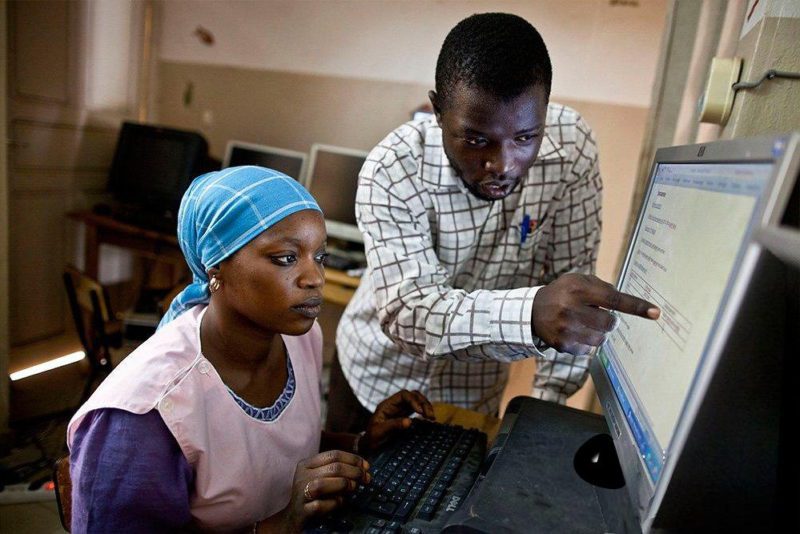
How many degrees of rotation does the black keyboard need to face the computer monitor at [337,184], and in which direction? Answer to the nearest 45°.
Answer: approximately 90° to its right

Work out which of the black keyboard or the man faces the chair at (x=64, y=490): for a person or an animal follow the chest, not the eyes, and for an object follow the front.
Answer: the black keyboard

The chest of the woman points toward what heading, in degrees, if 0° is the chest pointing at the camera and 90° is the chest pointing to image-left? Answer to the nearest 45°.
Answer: approximately 315°

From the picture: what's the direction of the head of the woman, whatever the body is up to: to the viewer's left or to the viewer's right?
to the viewer's right

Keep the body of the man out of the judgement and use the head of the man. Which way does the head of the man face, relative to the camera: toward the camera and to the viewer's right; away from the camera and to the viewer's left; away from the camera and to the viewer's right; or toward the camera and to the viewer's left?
toward the camera and to the viewer's right

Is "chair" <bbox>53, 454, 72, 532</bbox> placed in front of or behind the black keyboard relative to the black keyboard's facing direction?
in front

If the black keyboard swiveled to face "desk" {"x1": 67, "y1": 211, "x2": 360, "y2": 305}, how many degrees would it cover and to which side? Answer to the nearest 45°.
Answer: approximately 45° to its right

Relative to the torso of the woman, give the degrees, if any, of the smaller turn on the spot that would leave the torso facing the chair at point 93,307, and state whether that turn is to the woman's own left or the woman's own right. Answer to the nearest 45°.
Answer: approximately 135° to the woman's own left

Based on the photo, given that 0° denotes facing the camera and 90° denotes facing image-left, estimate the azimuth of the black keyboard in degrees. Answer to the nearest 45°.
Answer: approximately 90°

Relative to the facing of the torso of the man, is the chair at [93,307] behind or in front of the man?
behind

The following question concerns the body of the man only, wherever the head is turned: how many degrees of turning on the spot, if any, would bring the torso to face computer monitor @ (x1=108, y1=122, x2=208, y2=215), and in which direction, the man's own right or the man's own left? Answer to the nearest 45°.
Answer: approximately 180°

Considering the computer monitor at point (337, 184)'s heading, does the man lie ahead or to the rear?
ahead
